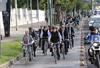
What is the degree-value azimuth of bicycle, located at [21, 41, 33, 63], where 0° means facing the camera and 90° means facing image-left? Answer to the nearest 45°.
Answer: approximately 0°

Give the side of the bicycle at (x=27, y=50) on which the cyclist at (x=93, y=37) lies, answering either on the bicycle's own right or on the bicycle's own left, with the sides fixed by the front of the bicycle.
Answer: on the bicycle's own left

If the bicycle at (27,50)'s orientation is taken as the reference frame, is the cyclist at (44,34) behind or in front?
behind
